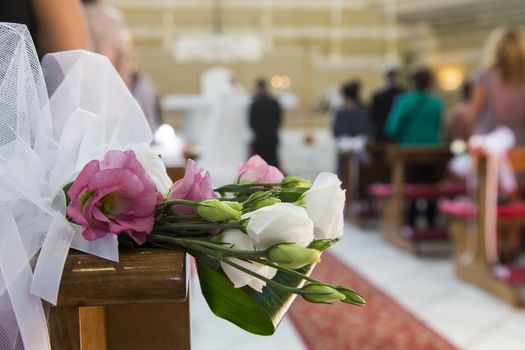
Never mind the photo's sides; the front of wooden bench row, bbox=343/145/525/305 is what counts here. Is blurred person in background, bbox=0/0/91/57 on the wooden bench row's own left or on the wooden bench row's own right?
on the wooden bench row's own left

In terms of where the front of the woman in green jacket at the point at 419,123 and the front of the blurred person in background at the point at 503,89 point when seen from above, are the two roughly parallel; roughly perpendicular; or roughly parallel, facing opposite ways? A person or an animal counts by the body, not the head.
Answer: roughly parallel

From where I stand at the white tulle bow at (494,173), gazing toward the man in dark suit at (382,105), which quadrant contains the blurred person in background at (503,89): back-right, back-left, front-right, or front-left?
front-right

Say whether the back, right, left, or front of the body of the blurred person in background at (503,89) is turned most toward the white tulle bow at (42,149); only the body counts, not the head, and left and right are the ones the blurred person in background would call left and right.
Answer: back

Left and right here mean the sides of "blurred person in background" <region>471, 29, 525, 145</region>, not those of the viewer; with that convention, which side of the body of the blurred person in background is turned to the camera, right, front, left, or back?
back

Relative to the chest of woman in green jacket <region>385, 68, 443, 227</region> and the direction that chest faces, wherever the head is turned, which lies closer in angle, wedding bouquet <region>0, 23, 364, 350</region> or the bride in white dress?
the bride in white dress

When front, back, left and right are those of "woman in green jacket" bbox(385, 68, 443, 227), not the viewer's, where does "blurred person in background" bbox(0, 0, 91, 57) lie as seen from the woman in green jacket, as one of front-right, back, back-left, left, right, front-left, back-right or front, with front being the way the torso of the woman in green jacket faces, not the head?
back

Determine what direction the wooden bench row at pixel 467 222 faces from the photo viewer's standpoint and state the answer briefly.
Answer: facing away from the viewer and to the left of the viewer

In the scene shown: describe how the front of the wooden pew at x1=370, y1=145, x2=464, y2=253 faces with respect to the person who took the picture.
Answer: facing away from the viewer and to the left of the viewer

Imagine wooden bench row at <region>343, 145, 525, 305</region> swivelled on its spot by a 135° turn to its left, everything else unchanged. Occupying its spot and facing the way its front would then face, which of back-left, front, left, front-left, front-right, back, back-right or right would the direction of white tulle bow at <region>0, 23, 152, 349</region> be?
front

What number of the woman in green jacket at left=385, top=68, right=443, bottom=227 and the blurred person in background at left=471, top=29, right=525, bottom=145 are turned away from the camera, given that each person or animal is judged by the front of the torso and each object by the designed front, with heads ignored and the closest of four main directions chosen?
2

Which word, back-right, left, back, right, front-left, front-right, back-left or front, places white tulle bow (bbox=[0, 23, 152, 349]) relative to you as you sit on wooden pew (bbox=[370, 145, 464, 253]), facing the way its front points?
back-left

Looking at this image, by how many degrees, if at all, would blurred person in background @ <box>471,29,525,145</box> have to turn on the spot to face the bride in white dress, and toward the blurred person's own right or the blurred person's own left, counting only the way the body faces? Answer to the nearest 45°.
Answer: approximately 45° to the blurred person's own left

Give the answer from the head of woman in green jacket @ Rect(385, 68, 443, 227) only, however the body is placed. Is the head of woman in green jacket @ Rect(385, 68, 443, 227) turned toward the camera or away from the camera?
away from the camera

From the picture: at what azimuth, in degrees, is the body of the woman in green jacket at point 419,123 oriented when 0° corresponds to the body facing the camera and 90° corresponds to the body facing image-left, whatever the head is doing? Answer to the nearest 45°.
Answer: approximately 180°

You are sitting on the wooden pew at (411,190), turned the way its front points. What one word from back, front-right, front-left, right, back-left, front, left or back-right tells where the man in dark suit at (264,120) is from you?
front
